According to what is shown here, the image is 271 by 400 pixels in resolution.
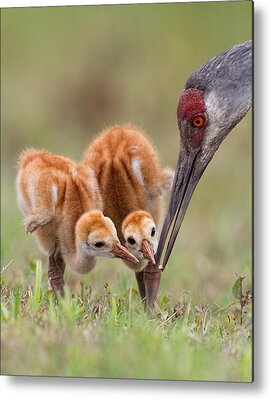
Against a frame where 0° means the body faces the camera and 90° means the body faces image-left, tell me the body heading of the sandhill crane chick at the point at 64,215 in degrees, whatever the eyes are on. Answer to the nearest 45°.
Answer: approximately 315°

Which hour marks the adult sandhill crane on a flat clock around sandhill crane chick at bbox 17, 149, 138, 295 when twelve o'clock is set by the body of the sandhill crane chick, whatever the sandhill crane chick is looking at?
The adult sandhill crane is roughly at 11 o'clock from the sandhill crane chick.

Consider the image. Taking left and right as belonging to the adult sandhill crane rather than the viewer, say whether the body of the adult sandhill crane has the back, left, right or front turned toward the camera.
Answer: left

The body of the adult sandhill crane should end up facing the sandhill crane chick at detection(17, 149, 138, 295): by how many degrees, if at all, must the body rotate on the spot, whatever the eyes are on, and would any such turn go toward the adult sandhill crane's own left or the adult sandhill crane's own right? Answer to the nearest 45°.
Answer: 0° — it already faces it
